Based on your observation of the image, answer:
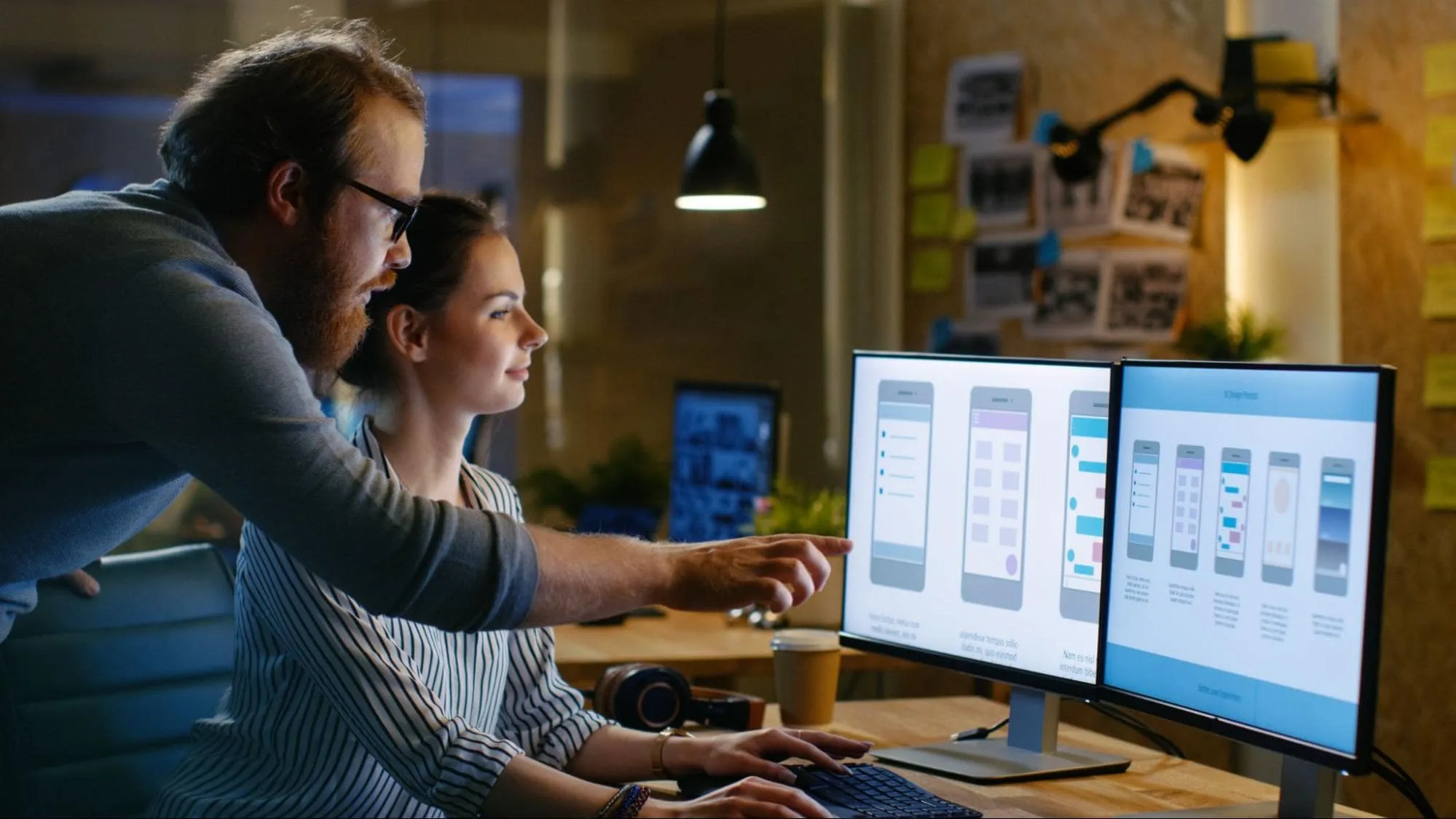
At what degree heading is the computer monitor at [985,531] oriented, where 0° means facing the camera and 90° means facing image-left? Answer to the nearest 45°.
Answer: approximately 45°

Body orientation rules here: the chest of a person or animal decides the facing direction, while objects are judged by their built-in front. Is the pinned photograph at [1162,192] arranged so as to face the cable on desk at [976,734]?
yes

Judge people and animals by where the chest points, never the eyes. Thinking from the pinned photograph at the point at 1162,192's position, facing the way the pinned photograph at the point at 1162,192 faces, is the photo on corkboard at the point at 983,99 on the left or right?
on its right

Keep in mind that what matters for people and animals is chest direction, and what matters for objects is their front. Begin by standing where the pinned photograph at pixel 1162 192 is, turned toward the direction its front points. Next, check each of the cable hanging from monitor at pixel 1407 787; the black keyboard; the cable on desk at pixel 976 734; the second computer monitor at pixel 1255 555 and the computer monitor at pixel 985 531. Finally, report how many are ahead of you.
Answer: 5

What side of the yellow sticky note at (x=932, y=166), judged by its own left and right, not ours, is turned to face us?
front

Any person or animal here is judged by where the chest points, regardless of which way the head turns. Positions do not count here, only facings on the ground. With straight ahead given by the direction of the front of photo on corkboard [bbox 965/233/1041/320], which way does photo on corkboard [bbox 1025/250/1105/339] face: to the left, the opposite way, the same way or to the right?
the same way

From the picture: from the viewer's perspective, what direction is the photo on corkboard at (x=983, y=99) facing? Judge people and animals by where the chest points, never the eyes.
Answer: toward the camera

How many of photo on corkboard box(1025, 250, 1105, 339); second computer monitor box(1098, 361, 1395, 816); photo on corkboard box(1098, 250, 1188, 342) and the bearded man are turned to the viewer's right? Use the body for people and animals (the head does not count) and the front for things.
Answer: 1

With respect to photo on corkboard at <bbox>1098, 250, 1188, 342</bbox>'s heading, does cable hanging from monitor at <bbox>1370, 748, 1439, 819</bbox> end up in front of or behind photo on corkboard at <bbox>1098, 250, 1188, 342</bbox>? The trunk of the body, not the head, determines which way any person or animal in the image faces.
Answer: in front

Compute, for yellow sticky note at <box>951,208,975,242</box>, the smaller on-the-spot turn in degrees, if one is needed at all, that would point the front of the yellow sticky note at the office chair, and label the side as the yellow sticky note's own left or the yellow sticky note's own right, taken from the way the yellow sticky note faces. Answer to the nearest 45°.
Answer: approximately 45° to the yellow sticky note's own right

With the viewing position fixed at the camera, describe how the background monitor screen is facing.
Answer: facing the viewer

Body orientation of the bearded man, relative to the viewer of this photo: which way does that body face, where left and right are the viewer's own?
facing to the right of the viewer

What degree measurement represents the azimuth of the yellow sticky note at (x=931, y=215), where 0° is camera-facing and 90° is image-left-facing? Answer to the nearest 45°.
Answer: approximately 0°

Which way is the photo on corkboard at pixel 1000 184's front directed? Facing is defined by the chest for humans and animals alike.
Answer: toward the camera

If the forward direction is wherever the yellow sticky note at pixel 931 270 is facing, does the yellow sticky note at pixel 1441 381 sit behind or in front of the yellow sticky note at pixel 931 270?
in front
